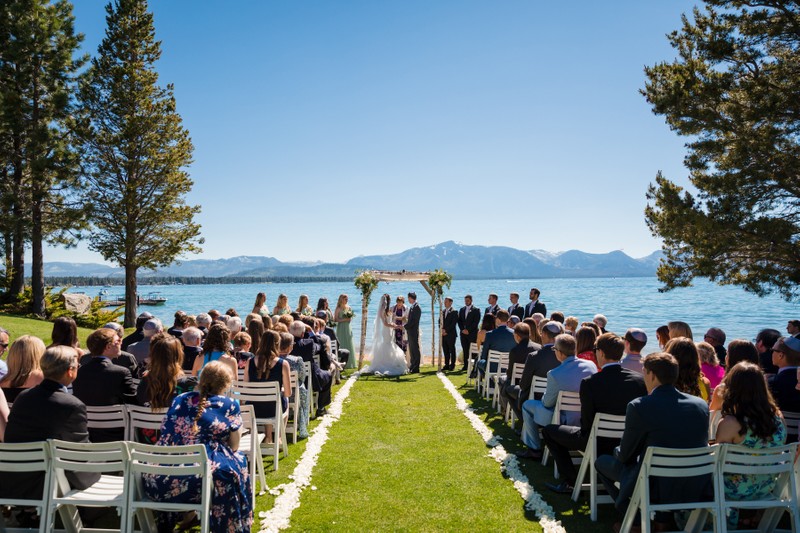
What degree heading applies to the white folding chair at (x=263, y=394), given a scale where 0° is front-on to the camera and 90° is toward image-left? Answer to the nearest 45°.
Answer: approximately 225°

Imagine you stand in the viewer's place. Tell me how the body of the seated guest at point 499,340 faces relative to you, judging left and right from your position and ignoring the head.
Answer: facing away from the viewer and to the left of the viewer

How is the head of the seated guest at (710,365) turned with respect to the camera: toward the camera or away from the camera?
away from the camera

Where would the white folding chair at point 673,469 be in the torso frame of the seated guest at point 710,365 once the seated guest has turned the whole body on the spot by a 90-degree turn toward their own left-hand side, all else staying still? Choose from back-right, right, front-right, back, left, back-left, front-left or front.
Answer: front-left

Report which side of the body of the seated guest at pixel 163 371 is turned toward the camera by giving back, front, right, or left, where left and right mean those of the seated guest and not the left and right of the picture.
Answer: back

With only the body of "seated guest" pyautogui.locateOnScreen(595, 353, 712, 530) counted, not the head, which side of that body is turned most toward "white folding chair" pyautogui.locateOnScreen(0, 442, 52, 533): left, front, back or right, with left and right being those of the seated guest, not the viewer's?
left

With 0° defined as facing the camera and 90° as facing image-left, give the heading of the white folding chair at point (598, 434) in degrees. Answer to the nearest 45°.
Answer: approximately 135°

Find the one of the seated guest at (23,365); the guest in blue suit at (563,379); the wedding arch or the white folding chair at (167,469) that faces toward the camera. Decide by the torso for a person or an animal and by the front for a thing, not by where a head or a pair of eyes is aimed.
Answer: the wedding arch

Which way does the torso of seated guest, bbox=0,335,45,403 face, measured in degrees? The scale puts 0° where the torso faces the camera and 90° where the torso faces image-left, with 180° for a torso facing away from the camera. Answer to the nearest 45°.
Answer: approximately 225°
